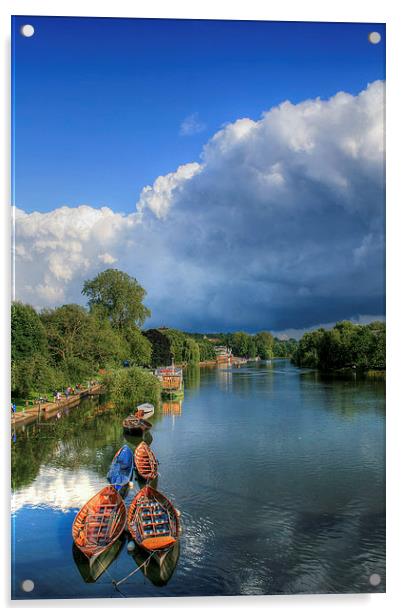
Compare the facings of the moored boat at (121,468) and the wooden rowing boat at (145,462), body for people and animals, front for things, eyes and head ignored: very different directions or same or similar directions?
same or similar directions

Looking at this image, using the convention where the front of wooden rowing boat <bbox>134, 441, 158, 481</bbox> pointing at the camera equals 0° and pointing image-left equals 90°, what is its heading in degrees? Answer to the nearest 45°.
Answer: approximately 180°

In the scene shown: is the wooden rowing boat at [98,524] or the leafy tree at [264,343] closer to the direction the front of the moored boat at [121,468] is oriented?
the leafy tree

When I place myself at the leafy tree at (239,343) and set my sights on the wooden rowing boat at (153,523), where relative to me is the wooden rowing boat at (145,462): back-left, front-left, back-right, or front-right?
front-right

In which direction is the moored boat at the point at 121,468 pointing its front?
away from the camera

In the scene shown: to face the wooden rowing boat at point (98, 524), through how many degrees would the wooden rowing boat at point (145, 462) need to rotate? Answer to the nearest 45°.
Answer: approximately 180°

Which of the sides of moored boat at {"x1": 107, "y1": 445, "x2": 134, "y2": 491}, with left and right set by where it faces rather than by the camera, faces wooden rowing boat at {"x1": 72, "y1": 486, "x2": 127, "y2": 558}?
back
